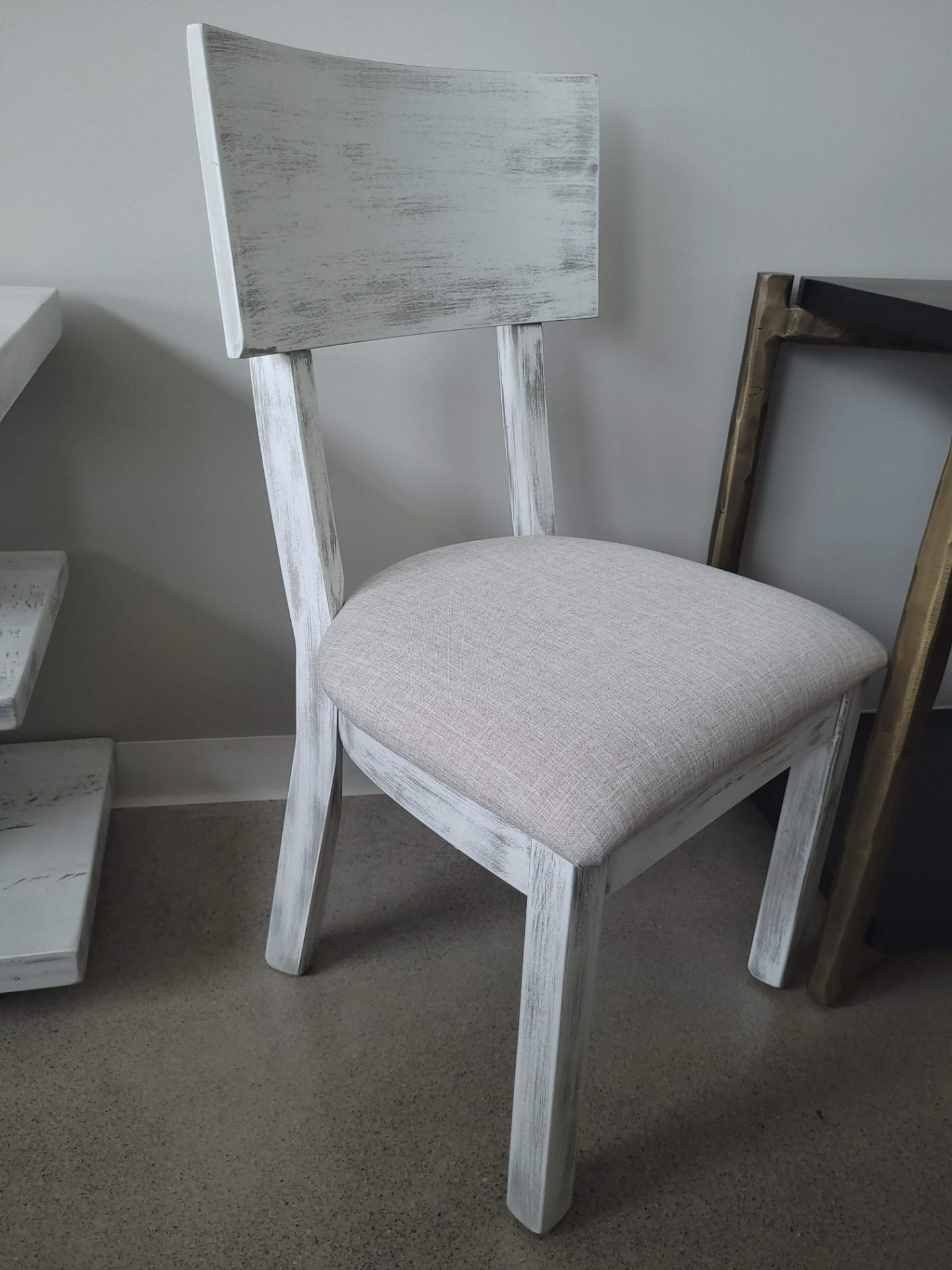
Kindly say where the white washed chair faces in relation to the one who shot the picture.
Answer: facing the viewer and to the right of the viewer

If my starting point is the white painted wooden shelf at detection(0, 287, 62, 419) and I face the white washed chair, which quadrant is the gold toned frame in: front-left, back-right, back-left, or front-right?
front-left
